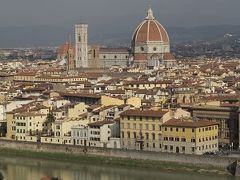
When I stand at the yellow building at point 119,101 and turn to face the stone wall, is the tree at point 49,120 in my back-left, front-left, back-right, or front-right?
front-right

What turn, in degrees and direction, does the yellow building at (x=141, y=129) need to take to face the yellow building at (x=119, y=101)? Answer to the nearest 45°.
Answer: approximately 180°

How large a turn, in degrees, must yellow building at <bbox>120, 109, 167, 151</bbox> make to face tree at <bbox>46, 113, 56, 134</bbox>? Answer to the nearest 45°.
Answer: approximately 135° to its right

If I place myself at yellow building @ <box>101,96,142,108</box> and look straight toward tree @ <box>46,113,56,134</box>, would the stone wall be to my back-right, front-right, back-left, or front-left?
front-left

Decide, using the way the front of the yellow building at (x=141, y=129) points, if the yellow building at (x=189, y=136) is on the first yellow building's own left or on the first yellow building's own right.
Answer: on the first yellow building's own left

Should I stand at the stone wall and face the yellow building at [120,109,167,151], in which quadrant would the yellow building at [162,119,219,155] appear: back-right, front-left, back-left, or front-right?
front-right

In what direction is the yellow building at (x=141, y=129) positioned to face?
toward the camera
